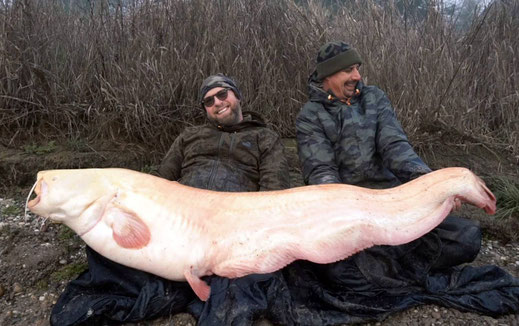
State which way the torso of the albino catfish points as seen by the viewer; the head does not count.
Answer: to the viewer's left

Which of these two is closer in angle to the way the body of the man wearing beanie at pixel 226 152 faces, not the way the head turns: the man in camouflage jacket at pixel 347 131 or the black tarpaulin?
the black tarpaulin

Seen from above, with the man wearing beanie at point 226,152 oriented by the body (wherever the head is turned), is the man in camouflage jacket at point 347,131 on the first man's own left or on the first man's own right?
on the first man's own left

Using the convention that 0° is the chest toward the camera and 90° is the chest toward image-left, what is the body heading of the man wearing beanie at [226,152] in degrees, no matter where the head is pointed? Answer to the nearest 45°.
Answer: approximately 0°
